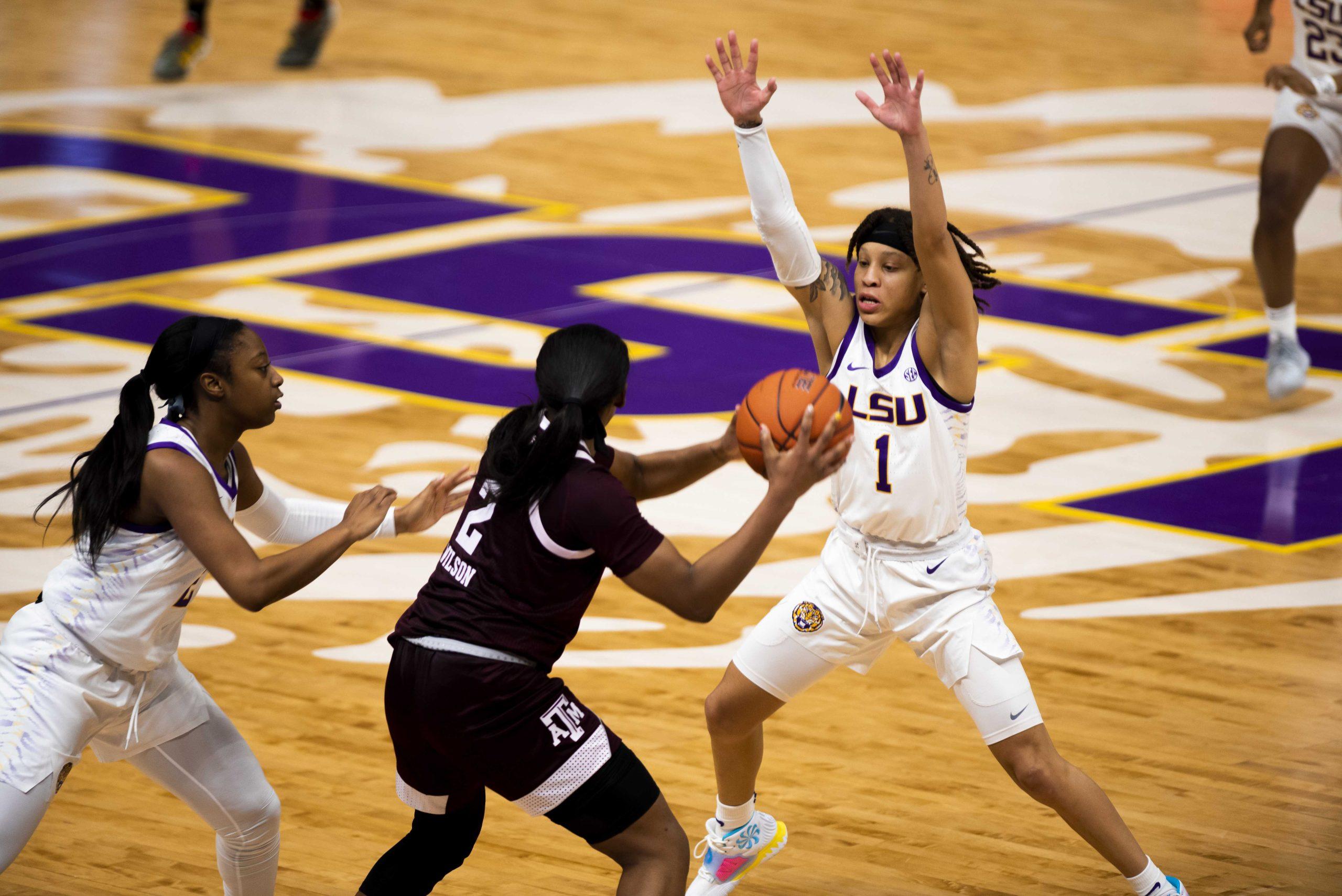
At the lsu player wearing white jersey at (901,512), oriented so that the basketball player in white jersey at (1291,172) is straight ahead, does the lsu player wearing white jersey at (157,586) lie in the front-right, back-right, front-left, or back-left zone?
back-left

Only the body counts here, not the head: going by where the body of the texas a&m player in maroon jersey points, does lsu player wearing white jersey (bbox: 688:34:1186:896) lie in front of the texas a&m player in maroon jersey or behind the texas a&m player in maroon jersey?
in front

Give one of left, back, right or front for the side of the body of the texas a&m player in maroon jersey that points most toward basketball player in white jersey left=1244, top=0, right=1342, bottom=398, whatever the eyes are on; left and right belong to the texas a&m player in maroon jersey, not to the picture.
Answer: front

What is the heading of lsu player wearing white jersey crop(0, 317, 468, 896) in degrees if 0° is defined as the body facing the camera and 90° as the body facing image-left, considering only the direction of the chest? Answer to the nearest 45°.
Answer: approximately 270°

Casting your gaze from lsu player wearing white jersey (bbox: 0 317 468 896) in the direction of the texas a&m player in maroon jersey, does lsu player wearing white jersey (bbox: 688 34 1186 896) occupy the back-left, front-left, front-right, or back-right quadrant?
front-left

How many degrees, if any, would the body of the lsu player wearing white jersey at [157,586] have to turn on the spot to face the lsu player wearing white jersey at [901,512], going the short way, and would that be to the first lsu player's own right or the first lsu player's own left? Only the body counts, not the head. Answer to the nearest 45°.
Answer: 0° — they already face them

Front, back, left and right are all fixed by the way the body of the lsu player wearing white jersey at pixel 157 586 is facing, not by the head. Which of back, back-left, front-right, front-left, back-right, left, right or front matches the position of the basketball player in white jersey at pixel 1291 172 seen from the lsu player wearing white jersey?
front-left

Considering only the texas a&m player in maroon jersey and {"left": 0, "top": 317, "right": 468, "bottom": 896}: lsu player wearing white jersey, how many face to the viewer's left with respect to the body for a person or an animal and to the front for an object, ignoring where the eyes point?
0

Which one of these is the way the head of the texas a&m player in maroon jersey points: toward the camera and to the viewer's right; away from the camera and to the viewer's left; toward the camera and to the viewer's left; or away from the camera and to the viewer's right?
away from the camera and to the viewer's right

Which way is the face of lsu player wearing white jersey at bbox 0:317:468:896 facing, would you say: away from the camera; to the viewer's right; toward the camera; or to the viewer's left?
to the viewer's right

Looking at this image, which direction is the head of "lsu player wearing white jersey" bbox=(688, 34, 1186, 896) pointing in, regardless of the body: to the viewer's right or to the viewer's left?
to the viewer's left

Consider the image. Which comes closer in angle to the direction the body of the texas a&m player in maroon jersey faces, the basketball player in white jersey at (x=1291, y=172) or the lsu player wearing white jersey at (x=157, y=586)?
the basketball player in white jersey

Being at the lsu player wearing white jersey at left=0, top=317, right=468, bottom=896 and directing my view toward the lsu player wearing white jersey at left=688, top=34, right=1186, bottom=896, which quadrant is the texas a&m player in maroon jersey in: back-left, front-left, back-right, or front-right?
front-right
